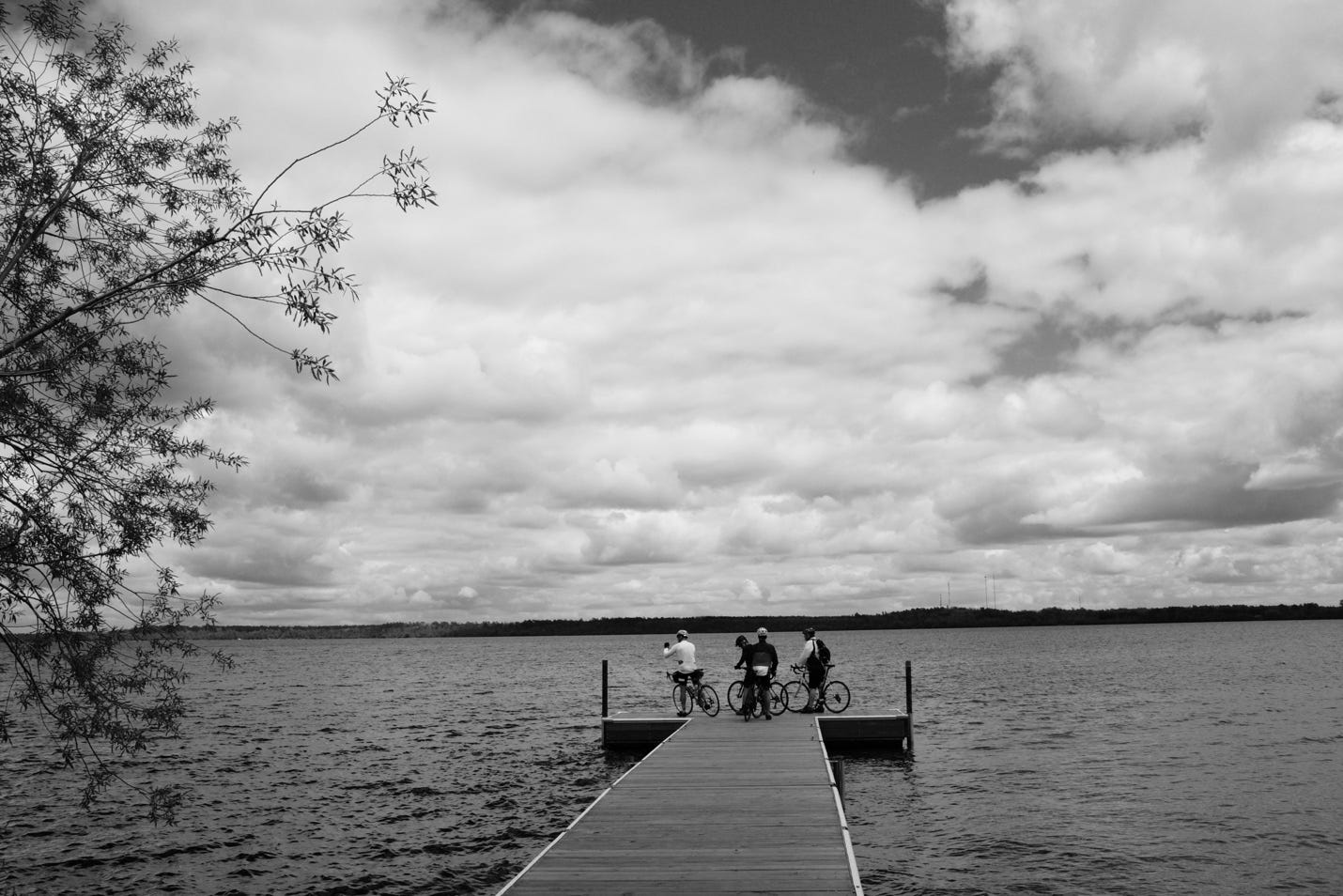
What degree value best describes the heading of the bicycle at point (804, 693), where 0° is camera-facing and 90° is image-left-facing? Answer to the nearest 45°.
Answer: approximately 90°

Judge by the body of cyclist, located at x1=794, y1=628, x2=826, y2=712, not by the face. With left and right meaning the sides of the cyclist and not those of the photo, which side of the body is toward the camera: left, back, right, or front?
left

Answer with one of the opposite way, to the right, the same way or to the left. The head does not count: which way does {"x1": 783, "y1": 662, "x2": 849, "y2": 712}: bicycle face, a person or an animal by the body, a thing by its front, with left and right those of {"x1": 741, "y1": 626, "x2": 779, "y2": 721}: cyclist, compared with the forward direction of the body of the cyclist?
to the left

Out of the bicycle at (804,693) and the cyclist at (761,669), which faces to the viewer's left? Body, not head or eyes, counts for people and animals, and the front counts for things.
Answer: the bicycle

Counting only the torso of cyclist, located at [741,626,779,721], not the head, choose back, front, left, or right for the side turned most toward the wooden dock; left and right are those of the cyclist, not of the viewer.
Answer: back

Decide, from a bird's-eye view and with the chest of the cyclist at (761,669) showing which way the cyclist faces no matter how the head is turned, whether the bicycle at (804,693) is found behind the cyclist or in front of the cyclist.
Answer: in front

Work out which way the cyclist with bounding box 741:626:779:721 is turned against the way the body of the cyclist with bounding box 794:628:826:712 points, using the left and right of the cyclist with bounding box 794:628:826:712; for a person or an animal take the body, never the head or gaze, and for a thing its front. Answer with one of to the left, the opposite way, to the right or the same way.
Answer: to the right

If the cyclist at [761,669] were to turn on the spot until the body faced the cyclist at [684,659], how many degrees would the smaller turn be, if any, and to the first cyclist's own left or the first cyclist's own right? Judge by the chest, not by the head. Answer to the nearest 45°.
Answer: approximately 45° to the first cyclist's own left

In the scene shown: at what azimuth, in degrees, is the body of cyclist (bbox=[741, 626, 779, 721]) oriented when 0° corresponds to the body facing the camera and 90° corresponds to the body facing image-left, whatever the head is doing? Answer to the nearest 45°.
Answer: approximately 180°
